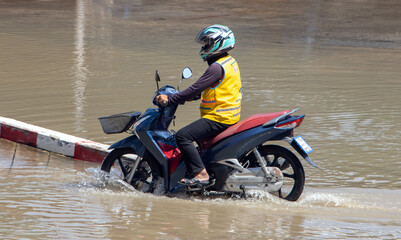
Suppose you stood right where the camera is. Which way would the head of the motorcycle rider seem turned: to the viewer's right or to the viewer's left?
to the viewer's left

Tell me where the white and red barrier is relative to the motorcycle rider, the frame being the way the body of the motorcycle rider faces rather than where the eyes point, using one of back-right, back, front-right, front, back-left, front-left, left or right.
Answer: front-right

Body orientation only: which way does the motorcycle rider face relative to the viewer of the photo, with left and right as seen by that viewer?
facing to the left of the viewer

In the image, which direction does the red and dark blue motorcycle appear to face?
to the viewer's left

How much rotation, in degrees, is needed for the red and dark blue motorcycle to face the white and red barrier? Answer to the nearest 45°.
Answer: approximately 45° to its right
